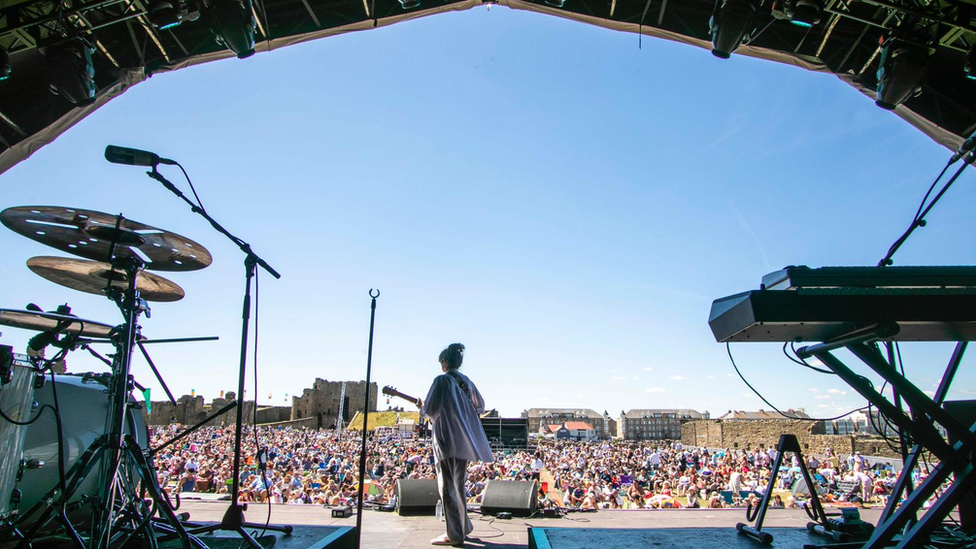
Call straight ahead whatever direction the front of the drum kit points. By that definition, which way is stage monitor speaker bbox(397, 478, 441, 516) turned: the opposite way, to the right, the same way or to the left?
the opposite way

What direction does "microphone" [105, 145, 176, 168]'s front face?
to the viewer's left

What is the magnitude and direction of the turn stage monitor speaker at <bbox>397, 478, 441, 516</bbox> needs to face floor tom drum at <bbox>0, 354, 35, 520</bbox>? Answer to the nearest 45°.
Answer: approximately 45° to its right

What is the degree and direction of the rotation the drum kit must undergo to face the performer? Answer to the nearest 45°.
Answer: approximately 45° to its right

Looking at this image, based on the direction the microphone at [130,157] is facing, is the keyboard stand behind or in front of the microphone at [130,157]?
behind

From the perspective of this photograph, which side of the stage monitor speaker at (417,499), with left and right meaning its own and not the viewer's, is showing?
front

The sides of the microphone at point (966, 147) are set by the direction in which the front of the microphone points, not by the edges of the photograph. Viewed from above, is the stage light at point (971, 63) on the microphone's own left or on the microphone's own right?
on the microphone's own left

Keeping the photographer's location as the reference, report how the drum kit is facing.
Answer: facing away from the viewer and to the right of the viewer
